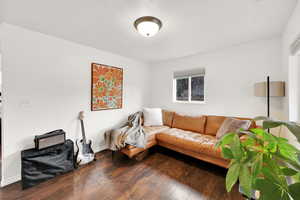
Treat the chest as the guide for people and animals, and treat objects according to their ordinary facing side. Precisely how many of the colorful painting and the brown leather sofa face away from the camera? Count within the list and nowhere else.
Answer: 0

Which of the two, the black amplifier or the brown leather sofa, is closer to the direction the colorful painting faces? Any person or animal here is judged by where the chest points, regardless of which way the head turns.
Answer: the brown leather sofa

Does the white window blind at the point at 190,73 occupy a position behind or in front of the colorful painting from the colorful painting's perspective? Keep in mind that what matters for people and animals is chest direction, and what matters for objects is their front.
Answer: in front

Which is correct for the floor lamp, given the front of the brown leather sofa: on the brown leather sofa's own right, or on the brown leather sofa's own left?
on the brown leather sofa's own left

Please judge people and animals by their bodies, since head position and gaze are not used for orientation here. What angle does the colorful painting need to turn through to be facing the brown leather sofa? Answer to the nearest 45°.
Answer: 0° — it already faces it

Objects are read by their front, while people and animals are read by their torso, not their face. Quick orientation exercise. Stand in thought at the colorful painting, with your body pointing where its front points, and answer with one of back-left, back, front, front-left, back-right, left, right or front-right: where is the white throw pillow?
front-left

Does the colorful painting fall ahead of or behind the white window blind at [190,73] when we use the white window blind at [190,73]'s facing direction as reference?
ahead

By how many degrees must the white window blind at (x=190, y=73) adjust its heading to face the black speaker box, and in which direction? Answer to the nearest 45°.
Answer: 0° — it already faces it

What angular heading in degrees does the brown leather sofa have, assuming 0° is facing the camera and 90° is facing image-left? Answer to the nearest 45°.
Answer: approximately 45°

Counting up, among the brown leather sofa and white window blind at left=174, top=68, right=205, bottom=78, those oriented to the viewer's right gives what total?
0
